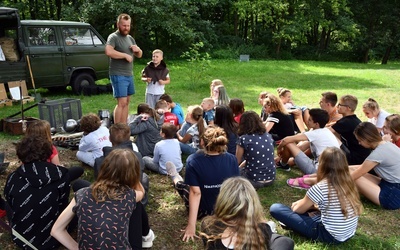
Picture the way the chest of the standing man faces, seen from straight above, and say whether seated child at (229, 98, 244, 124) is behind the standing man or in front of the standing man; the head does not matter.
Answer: in front

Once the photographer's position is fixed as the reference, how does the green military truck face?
facing to the right of the viewer

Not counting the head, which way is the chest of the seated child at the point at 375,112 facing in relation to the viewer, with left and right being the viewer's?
facing to the left of the viewer

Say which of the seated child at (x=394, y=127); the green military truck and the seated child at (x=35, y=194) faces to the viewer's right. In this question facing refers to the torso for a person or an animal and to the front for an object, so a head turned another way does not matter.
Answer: the green military truck

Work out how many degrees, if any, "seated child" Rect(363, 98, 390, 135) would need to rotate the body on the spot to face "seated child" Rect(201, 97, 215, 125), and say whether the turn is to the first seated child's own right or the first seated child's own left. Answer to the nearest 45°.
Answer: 0° — they already face them

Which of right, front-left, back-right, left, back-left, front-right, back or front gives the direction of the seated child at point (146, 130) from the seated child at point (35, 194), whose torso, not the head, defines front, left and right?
front-right

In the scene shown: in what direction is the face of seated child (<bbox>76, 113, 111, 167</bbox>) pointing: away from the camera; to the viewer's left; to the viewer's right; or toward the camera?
away from the camera

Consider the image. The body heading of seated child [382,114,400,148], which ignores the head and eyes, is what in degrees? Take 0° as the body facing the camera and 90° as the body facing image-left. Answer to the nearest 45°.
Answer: approximately 90°

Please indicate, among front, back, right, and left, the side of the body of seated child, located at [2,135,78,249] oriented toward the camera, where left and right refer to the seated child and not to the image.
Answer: back

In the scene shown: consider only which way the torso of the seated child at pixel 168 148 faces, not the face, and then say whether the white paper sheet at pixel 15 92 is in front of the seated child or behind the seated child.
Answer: in front

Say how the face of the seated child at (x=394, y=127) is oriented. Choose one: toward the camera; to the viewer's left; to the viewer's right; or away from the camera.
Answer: to the viewer's left

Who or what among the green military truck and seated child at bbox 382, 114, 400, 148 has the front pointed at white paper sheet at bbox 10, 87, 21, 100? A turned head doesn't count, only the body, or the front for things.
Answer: the seated child

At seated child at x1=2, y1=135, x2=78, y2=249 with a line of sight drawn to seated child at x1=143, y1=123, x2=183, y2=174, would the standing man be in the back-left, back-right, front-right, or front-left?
front-left

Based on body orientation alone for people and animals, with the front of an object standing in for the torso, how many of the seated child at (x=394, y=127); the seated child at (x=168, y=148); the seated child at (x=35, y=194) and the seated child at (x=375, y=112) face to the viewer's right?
0

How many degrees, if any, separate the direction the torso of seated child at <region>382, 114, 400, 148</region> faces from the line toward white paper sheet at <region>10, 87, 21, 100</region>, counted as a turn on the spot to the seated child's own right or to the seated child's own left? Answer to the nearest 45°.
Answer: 0° — they already face it

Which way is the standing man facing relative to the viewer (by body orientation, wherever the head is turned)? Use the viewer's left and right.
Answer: facing the viewer and to the right of the viewer

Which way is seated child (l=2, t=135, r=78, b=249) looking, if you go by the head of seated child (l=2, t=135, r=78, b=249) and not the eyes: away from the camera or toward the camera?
away from the camera

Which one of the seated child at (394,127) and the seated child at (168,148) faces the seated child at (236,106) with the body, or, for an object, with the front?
the seated child at (394,127)

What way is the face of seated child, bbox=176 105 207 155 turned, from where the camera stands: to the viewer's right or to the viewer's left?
to the viewer's left
